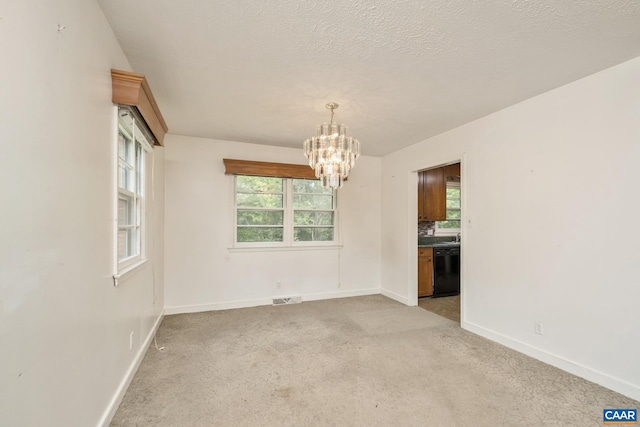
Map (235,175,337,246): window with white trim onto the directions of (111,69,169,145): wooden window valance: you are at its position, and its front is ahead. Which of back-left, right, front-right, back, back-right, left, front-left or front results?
front-left

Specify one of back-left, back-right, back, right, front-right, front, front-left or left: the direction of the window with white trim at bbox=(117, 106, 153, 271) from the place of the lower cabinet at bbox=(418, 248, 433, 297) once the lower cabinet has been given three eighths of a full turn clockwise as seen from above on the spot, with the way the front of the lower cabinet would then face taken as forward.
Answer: front-left

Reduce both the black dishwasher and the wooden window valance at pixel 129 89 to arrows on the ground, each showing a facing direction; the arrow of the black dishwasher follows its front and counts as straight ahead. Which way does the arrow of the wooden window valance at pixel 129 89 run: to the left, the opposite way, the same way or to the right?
to the left

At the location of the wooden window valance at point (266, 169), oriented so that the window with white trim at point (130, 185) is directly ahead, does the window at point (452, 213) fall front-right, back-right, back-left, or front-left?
back-left

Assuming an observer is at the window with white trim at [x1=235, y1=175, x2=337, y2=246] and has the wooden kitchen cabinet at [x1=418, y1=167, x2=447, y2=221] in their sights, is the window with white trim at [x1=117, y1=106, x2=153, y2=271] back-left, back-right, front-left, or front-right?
back-right

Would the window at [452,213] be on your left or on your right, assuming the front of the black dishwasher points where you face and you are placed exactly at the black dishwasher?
on your left

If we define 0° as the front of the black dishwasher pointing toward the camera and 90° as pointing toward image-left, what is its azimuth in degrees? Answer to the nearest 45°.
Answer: approximately 315°

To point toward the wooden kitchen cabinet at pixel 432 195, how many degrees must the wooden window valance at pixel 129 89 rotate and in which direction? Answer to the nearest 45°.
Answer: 0° — it already faces it

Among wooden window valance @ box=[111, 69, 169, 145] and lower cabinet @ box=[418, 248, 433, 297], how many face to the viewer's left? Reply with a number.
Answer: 0

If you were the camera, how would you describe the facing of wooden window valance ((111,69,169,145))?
facing to the right of the viewer

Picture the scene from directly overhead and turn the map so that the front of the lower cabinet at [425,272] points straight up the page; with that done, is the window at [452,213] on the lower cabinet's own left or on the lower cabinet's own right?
on the lower cabinet's own left
